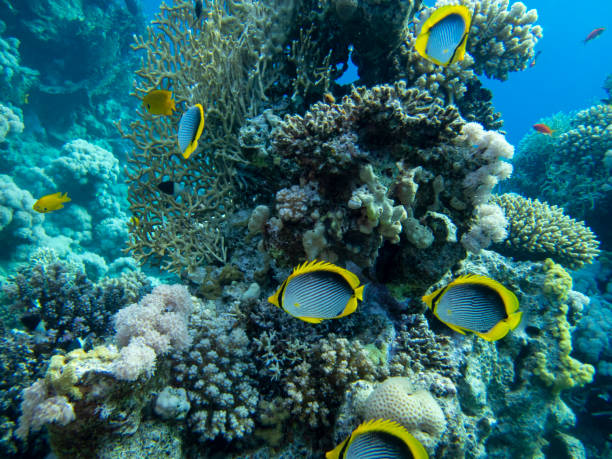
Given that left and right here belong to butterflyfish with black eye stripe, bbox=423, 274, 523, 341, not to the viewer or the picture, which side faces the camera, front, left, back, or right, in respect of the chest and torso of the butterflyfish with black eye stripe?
left

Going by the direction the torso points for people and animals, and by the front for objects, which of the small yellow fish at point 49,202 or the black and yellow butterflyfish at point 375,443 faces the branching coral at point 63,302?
the black and yellow butterflyfish

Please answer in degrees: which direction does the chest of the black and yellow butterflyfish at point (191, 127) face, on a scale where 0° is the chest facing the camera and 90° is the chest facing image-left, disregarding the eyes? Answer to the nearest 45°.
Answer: approximately 135°

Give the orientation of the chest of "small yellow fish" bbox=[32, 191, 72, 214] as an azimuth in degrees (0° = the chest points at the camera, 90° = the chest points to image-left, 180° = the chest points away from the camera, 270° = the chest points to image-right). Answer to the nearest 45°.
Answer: approximately 90°

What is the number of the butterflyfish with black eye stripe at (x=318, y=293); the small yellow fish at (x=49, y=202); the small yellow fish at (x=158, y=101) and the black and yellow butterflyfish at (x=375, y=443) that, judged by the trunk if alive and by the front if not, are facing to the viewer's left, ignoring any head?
4

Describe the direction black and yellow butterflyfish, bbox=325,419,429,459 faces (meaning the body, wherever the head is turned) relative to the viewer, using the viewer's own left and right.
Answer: facing to the left of the viewer

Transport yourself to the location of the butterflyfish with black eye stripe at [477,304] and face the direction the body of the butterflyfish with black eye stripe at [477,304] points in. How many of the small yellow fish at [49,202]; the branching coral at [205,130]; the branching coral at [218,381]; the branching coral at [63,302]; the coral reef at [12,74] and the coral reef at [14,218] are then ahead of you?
6

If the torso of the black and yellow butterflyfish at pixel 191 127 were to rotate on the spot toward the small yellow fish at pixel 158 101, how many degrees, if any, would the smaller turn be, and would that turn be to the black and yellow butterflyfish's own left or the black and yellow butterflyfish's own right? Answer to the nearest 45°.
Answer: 0° — it already faces it

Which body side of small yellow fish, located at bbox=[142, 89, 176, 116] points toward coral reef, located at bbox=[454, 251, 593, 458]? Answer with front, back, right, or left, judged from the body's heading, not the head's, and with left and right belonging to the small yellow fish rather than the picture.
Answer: back

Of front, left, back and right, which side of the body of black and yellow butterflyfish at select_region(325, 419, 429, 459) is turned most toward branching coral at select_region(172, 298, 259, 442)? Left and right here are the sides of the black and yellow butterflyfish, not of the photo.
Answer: front

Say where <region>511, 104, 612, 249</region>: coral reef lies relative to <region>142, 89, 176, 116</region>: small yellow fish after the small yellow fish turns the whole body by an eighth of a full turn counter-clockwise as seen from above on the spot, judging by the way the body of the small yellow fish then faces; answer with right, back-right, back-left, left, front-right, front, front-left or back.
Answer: back-left

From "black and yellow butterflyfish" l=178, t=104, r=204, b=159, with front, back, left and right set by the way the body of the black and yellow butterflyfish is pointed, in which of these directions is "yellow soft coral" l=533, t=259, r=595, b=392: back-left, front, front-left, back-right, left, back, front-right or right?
back-right

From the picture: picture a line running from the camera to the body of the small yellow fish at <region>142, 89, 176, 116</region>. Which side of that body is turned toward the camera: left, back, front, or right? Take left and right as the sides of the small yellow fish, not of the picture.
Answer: left

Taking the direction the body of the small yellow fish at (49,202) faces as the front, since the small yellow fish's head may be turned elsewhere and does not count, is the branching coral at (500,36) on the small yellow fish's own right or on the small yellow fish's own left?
on the small yellow fish's own left
